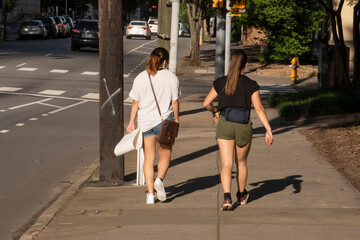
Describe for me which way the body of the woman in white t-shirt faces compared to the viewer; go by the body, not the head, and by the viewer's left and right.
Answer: facing away from the viewer

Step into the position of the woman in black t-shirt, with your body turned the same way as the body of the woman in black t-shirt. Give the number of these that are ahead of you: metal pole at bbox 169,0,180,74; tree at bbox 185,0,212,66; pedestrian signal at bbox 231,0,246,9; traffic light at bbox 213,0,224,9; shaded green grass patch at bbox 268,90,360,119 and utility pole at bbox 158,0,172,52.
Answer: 6

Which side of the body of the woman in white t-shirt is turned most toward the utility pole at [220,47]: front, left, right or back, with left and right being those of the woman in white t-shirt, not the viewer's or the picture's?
front

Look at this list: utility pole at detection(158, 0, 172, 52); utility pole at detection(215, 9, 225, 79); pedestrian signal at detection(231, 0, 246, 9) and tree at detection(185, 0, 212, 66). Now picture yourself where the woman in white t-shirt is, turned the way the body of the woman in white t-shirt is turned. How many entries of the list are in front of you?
4

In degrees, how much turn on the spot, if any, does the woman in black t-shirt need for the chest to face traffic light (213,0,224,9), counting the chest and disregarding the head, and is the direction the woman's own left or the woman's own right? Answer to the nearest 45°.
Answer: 0° — they already face it

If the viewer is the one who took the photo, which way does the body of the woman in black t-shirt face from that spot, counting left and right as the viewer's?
facing away from the viewer

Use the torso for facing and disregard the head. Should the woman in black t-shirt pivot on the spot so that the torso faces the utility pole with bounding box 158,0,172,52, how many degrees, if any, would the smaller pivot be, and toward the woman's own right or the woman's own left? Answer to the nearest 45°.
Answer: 0° — they already face it

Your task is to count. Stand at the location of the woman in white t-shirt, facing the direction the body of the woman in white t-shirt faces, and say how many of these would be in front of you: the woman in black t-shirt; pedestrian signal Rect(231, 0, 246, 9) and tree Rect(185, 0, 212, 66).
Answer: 2

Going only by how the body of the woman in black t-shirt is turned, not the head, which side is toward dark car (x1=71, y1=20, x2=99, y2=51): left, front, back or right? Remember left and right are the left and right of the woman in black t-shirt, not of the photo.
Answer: front

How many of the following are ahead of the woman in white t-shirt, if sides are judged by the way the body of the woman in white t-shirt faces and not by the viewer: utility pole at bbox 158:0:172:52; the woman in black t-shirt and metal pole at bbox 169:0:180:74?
2
